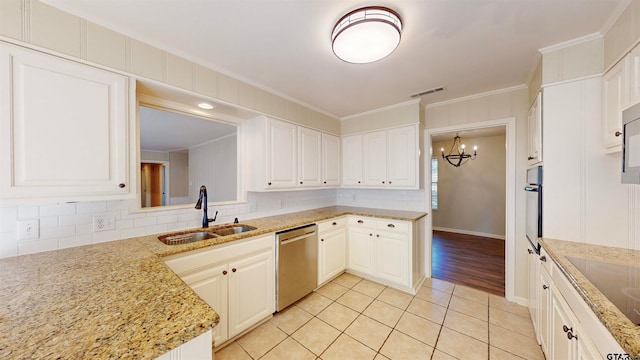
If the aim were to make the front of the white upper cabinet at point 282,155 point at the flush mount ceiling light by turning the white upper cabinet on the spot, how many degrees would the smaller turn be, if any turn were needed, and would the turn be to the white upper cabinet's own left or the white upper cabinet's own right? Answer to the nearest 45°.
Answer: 0° — it already faces it

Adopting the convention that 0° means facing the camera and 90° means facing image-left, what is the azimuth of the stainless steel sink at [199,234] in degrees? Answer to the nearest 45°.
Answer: approximately 315°
